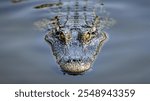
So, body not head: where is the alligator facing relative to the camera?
toward the camera
